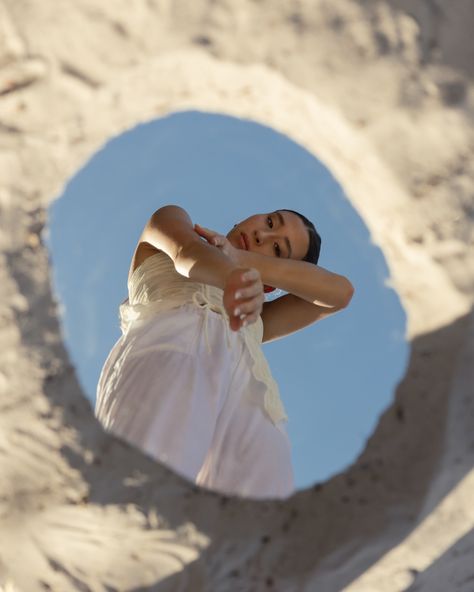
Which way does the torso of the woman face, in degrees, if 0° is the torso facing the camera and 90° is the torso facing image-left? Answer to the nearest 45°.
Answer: approximately 0°
